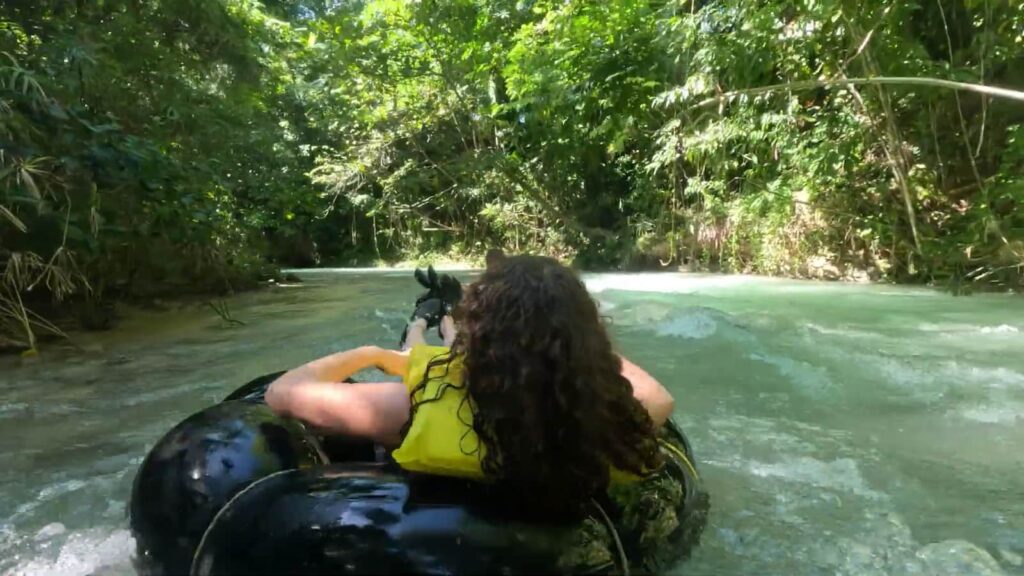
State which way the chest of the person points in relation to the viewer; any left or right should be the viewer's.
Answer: facing away from the viewer

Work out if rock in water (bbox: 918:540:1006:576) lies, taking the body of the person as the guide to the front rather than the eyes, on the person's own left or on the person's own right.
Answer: on the person's own right

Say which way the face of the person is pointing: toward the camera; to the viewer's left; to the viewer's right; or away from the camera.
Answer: away from the camera
